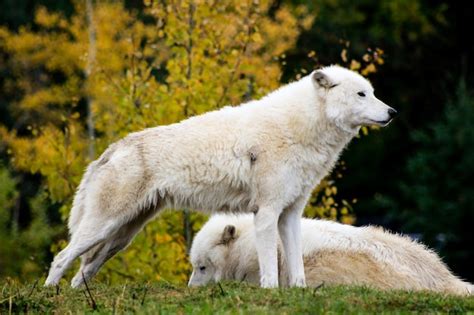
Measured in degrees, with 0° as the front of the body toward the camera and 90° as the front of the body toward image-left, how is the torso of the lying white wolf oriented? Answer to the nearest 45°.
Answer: approximately 90°

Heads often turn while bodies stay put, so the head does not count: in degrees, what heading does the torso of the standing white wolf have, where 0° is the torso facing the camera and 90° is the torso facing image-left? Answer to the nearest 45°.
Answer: approximately 270°

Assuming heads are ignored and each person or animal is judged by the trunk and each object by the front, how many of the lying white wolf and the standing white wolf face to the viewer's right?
1

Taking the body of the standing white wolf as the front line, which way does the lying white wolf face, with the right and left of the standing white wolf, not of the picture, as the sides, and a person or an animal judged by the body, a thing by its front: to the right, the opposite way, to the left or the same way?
the opposite way
